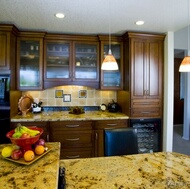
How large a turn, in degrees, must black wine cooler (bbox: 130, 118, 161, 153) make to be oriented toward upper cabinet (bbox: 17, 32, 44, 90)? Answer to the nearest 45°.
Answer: approximately 90° to its right

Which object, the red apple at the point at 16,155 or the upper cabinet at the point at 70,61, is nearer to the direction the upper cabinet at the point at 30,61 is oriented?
the red apple

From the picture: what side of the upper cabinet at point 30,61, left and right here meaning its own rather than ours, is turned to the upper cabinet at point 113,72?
left

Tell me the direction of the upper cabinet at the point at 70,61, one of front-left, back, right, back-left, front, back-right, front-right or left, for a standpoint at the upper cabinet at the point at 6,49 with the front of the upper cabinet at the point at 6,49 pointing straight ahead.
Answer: left

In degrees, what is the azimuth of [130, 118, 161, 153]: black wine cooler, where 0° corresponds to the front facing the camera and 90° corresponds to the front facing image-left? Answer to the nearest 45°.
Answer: approximately 0°

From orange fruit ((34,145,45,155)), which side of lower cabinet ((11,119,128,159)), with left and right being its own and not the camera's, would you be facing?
front

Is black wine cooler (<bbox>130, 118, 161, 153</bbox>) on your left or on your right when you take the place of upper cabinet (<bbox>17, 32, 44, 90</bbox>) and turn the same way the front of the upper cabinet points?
on your left
